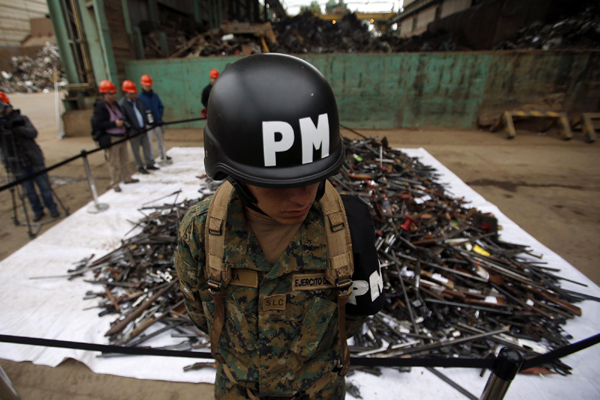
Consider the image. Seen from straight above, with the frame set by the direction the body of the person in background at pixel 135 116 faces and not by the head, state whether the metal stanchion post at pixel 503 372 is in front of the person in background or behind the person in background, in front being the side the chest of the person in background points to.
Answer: in front

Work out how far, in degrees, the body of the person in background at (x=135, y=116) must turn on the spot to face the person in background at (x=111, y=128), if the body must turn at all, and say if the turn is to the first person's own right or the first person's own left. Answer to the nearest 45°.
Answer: approximately 90° to the first person's own right

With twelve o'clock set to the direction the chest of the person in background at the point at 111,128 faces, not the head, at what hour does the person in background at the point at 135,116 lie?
the person in background at the point at 135,116 is roughly at 9 o'clock from the person in background at the point at 111,128.

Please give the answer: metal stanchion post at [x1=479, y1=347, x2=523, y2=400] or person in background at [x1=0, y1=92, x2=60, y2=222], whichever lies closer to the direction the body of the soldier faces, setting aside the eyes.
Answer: the metal stanchion post

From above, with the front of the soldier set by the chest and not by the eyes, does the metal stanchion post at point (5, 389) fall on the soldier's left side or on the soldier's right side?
on the soldier's right side

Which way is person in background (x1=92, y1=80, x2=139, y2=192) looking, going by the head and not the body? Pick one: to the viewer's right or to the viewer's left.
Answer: to the viewer's right

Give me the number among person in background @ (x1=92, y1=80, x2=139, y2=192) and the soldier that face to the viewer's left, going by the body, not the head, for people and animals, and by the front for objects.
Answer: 0

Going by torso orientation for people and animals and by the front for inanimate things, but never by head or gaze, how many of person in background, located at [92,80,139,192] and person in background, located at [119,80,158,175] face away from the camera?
0

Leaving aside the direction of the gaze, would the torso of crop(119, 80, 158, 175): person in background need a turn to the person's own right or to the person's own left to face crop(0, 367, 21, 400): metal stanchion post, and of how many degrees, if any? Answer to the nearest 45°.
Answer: approximately 45° to the person's own right

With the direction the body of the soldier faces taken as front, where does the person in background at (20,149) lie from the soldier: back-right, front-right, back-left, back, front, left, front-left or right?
back-right

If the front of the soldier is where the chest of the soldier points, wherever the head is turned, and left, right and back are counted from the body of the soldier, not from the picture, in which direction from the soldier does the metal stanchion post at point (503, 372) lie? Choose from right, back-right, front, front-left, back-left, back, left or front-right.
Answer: left

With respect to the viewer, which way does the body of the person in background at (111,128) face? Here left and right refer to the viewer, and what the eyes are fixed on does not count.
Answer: facing the viewer and to the right of the viewer

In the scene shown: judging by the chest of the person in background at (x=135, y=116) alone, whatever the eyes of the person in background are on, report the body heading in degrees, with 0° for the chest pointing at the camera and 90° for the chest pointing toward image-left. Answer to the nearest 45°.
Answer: approximately 315°

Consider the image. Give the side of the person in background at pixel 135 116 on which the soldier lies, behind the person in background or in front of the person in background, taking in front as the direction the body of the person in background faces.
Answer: in front
